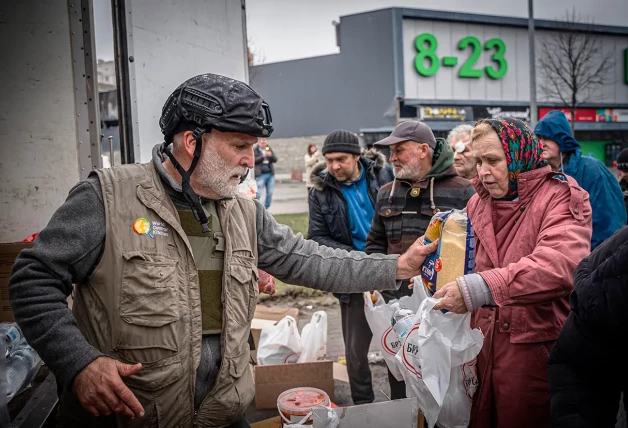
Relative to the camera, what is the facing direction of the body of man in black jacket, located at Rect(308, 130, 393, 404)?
toward the camera

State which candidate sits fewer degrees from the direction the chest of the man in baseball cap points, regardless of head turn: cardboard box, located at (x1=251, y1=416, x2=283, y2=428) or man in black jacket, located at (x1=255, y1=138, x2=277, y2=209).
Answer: the cardboard box

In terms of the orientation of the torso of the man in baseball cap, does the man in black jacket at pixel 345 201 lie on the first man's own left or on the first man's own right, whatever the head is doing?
on the first man's own right

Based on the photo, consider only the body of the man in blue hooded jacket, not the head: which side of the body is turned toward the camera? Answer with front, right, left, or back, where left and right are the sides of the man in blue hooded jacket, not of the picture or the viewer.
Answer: left

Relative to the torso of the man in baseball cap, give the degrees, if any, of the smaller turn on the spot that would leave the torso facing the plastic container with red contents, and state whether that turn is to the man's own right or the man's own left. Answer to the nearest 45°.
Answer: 0° — they already face it

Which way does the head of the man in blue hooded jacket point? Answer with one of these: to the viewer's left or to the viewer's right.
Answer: to the viewer's left

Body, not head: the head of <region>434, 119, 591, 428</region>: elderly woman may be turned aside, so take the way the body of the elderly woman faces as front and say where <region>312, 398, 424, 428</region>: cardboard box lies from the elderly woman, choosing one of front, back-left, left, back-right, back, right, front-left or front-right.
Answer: front

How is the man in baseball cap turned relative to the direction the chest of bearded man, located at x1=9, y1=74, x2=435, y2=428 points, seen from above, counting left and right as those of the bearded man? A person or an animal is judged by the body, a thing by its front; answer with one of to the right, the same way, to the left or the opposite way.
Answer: to the right

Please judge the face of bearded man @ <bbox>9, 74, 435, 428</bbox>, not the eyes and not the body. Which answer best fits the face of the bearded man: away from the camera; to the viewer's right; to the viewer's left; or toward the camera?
to the viewer's right

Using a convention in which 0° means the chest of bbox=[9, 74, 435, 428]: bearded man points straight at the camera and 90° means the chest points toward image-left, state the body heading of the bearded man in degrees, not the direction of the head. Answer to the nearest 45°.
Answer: approximately 315°

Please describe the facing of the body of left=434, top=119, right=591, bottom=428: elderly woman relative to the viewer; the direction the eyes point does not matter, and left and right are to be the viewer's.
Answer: facing the viewer and to the left of the viewer

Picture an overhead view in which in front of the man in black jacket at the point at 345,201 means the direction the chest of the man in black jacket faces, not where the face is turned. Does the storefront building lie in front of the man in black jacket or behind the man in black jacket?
behind

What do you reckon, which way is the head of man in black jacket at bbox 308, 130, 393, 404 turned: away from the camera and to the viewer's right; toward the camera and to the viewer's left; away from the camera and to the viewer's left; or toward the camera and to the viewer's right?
toward the camera and to the viewer's left

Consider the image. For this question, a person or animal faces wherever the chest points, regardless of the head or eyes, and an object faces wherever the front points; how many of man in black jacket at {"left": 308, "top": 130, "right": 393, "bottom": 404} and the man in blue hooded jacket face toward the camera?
1

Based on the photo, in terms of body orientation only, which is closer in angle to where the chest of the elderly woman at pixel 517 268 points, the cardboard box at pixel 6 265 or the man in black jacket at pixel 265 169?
the cardboard box
